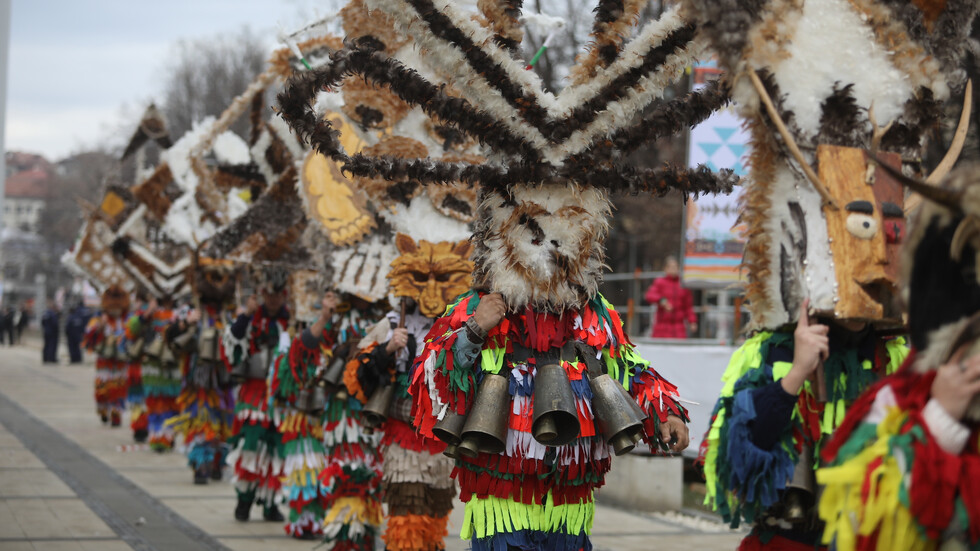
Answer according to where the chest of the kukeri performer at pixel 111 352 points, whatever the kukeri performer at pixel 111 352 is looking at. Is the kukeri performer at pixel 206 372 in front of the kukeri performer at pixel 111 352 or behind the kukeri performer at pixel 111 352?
in front

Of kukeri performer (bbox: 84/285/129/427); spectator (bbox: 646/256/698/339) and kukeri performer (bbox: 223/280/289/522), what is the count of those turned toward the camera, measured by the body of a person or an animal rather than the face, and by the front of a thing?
3

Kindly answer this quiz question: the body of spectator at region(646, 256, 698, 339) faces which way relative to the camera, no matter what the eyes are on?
toward the camera

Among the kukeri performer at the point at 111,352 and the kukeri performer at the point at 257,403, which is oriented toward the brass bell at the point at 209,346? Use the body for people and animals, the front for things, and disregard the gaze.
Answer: the kukeri performer at the point at 111,352

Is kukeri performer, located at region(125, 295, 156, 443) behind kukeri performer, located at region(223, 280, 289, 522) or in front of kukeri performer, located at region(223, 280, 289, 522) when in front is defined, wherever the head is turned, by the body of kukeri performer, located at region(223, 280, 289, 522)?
behind

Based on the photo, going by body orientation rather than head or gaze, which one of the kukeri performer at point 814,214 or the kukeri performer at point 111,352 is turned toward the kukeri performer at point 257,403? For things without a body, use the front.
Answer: the kukeri performer at point 111,352

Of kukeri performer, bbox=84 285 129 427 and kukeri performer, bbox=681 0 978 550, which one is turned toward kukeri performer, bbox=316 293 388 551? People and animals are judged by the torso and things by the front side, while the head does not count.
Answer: kukeri performer, bbox=84 285 129 427

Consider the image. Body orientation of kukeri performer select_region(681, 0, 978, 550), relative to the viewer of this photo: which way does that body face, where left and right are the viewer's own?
facing the viewer and to the right of the viewer

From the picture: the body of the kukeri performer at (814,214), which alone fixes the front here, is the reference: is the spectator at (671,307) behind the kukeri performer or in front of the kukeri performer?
behind

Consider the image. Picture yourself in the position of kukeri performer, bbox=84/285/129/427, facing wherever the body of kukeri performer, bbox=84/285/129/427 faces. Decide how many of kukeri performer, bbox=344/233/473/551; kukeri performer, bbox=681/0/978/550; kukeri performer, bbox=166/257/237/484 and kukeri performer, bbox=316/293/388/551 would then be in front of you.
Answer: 4

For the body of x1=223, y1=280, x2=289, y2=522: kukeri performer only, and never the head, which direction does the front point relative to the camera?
toward the camera

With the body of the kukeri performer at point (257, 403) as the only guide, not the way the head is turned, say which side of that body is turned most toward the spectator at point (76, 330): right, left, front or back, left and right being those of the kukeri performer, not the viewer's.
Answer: back

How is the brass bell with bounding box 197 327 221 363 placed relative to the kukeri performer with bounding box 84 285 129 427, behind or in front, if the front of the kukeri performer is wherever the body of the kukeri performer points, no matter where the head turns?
in front

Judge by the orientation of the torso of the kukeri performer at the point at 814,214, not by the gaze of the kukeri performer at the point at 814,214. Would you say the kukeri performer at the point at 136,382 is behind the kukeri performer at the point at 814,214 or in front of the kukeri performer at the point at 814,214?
behind

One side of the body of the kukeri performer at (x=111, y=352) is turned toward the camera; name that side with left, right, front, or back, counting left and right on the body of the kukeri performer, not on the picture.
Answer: front

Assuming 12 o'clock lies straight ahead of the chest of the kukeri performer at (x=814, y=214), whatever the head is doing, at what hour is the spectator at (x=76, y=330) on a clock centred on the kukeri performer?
The spectator is roughly at 6 o'clock from the kukeri performer.

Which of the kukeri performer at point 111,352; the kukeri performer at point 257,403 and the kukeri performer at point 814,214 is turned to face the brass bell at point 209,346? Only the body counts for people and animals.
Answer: the kukeri performer at point 111,352

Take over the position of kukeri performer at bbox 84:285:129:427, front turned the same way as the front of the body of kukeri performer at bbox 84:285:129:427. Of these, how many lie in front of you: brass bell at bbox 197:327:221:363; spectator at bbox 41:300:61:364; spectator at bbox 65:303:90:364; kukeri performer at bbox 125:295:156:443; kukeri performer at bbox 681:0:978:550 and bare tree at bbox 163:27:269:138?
3

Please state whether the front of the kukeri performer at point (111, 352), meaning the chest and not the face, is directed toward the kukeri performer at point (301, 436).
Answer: yes

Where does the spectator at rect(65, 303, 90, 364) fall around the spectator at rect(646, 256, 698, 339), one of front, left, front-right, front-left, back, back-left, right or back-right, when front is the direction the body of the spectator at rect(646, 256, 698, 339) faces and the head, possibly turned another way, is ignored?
back-right

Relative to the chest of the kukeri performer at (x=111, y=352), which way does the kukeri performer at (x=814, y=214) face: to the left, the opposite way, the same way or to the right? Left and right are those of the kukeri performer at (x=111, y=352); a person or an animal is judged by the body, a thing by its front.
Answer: the same way

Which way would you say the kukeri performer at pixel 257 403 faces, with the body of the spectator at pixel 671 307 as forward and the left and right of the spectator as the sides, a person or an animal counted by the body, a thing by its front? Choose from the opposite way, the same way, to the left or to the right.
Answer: the same way
